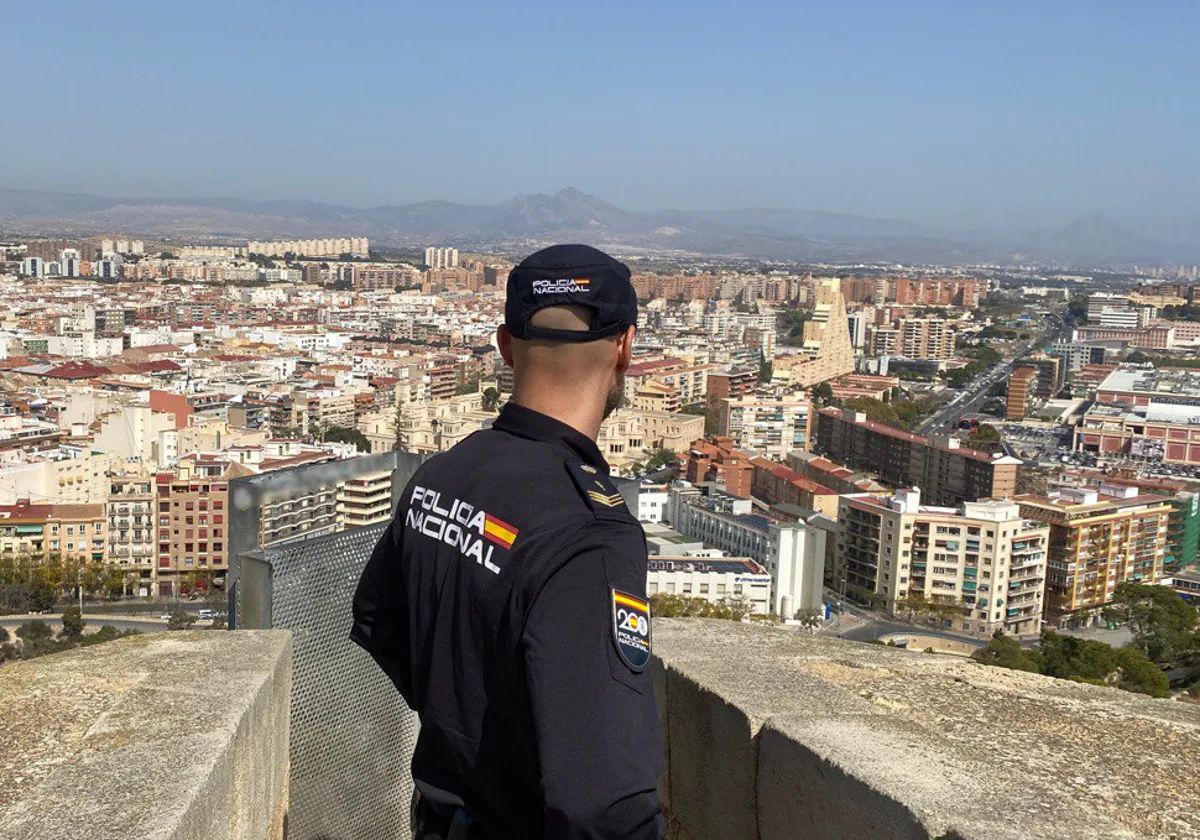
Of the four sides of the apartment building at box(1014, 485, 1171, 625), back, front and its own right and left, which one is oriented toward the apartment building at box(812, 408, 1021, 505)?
back

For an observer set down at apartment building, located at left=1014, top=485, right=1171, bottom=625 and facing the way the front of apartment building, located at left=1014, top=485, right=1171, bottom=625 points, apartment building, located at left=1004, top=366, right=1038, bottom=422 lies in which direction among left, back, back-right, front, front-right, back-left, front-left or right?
back-left

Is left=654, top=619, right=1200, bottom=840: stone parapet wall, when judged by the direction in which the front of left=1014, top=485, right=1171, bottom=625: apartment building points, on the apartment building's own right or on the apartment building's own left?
on the apartment building's own right

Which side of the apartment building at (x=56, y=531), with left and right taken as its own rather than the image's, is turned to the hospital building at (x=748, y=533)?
left

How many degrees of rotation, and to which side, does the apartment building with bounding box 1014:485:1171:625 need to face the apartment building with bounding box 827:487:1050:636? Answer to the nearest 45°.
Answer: approximately 90° to its right

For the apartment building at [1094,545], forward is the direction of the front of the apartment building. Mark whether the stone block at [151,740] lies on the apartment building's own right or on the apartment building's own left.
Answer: on the apartment building's own right

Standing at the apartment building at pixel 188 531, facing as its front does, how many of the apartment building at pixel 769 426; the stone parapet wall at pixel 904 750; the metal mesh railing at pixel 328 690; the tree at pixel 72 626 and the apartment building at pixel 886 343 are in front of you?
3

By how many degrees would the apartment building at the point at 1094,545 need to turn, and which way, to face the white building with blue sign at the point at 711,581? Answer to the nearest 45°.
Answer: approximately 90° to its right

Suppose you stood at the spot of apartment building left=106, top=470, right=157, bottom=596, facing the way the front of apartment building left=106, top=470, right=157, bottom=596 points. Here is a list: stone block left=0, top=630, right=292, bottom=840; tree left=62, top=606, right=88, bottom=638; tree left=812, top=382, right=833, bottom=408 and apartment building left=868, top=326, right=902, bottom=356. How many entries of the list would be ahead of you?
2

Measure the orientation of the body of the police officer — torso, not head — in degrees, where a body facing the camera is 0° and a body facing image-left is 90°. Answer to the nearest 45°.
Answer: approximately 225°

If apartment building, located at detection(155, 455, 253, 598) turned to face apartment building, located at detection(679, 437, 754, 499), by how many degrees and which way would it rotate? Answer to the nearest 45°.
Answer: approximately 135° to its left

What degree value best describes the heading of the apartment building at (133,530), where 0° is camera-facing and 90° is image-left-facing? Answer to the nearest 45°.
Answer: approximately 0°

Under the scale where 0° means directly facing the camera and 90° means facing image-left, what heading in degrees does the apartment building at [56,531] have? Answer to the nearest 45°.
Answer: approximately 0°
